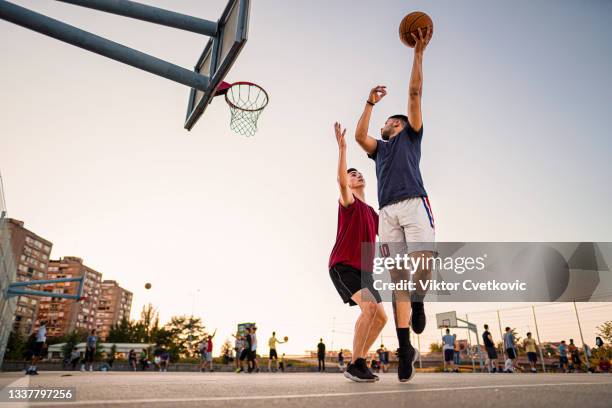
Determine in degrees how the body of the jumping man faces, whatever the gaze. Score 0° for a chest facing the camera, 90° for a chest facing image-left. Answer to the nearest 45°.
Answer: approximately 45°

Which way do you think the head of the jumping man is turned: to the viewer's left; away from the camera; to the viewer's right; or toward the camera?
to the viewer's left
